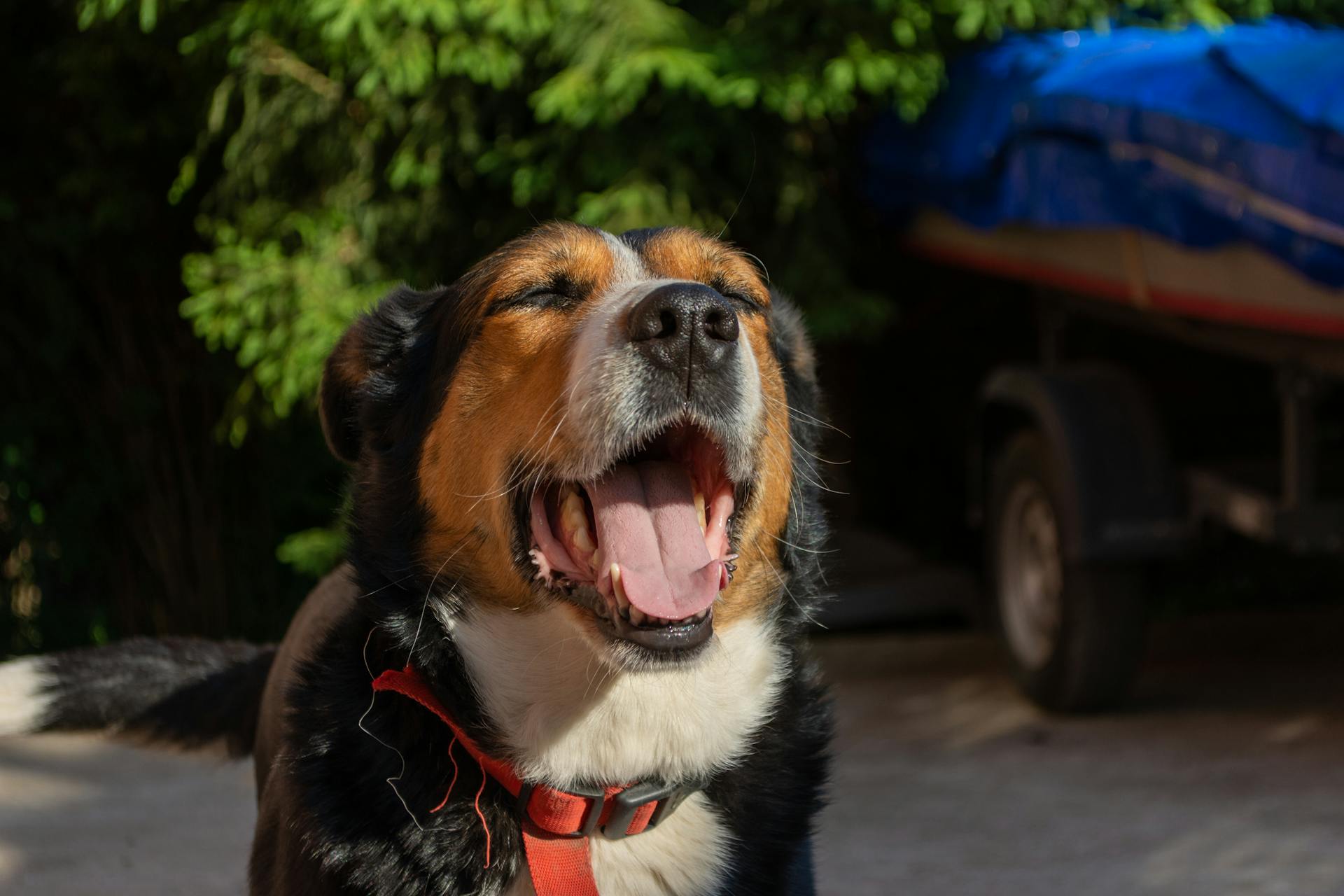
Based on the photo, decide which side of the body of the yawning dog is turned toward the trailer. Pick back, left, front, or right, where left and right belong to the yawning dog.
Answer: left

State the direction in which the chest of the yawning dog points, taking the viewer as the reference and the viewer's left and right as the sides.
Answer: facing the viewer and to the right of the viewer

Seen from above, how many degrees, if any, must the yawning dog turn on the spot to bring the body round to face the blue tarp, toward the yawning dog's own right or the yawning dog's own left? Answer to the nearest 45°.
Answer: approximately 90° to the yawning dog's own left
